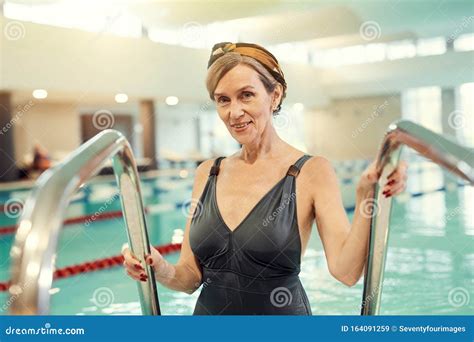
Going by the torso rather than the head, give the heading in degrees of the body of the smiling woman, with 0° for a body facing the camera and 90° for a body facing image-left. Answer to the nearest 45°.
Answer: approximately 45°
